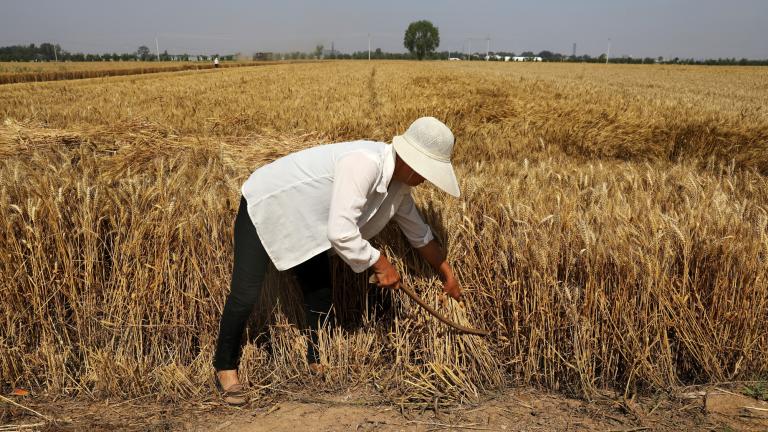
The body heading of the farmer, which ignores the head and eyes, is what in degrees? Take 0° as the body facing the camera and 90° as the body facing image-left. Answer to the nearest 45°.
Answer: approximately 270°
